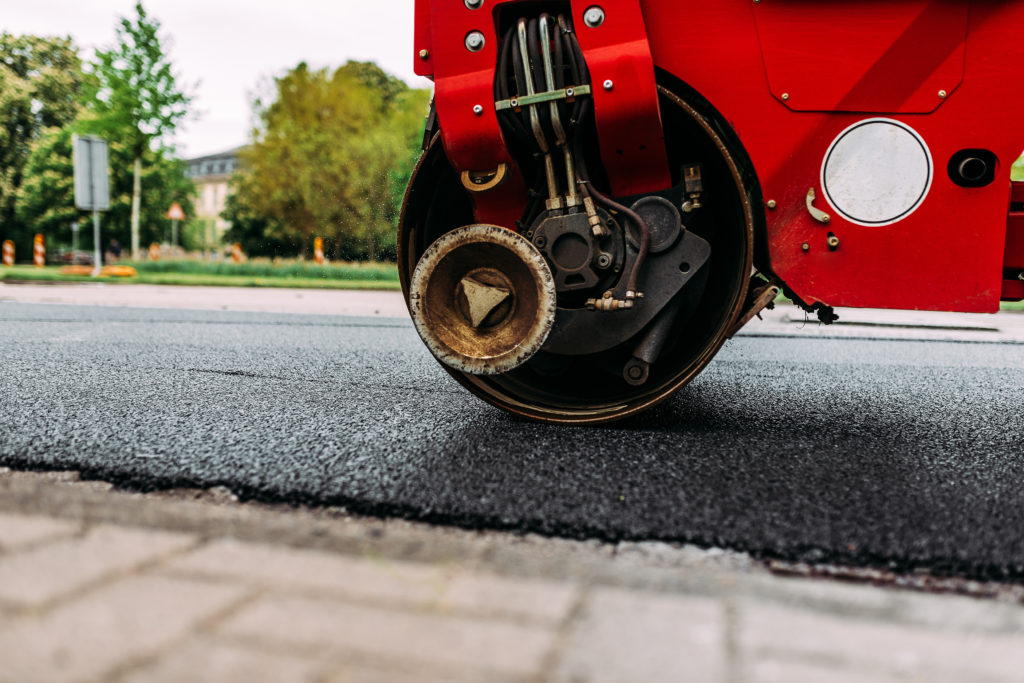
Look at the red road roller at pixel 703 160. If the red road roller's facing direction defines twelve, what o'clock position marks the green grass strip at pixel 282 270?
The green grass strip is roughly at 2 o'clock from the red road roller.

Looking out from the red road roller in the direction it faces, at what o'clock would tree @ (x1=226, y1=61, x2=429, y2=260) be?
The tree is roughly at 2 o'clock from the red road roller.

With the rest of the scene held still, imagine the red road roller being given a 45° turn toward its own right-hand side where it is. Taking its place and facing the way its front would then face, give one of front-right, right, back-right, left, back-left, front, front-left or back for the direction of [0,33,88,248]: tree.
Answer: front

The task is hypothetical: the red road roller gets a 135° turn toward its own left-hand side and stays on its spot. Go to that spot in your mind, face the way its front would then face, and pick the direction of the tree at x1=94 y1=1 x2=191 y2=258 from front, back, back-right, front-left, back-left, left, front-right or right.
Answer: back

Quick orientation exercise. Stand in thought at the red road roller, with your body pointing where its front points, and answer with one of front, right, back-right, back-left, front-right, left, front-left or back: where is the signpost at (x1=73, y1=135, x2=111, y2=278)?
front-right

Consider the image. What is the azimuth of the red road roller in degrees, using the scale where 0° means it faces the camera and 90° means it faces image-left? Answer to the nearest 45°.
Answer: approximately 90°

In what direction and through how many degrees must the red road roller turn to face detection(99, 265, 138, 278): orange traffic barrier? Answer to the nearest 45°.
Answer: approximately 45° to its right
